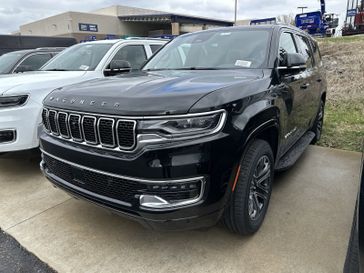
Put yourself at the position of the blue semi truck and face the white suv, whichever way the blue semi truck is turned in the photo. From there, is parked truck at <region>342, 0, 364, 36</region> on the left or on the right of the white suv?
left

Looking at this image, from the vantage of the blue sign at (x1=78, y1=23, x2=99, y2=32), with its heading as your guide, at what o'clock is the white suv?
The white suv is roughly at 12 o'clock from the blue sign.

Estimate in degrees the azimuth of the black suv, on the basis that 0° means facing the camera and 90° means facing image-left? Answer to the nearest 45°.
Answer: approximately 45°

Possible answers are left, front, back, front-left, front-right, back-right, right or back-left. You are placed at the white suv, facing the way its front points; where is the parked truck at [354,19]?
back

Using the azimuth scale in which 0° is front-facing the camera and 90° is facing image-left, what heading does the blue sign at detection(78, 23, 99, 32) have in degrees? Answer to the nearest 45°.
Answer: approximately 0°

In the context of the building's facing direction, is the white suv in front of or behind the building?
in front

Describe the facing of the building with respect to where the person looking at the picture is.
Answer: facing the viewer and to the right of the viewer

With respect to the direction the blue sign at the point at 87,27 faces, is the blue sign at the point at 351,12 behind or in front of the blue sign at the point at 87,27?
in front
